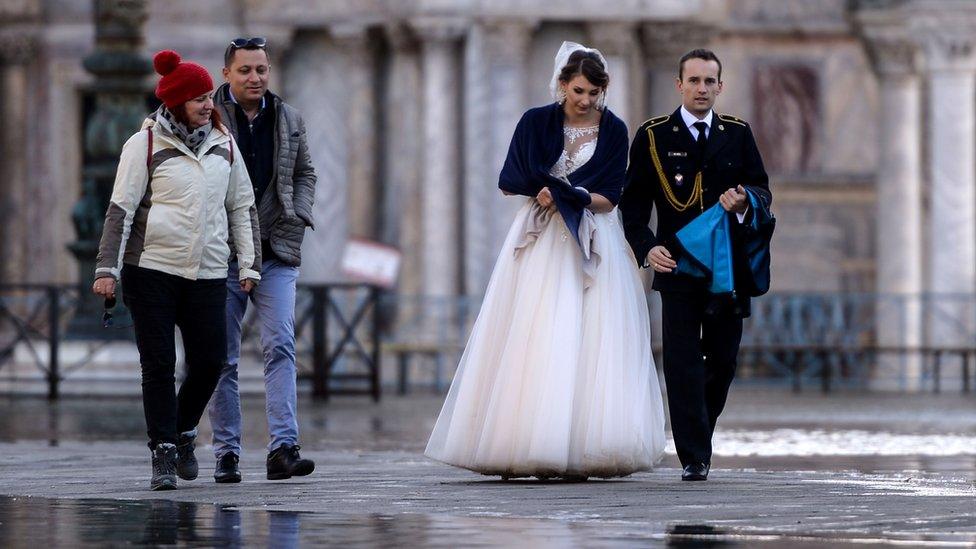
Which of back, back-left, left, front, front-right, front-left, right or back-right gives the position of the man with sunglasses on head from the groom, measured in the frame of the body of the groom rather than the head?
right

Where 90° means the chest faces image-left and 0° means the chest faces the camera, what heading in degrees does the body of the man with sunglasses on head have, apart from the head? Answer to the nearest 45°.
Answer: approximately 0°

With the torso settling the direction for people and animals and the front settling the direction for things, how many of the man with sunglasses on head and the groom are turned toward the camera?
2

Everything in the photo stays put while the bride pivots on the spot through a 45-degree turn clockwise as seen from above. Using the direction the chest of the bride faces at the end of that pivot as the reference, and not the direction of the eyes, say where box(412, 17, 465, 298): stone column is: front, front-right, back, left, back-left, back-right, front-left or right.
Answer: back-right

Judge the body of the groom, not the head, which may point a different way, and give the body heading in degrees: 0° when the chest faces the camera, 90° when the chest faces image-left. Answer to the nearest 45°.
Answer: approximately 0°

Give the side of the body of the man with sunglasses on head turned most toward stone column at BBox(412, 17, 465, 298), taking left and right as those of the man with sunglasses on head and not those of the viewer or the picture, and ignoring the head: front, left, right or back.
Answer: back

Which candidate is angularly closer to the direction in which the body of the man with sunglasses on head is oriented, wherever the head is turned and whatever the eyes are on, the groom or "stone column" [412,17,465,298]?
the groom

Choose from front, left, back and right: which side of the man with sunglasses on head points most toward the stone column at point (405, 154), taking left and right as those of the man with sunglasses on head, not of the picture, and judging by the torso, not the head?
back

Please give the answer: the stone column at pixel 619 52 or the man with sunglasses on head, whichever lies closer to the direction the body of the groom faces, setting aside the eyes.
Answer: the man with sunglasses on head

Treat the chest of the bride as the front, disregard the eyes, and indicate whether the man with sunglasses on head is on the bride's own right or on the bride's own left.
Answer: on the bride's own right
